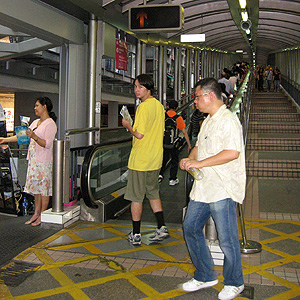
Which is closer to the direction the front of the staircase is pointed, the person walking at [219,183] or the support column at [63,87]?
the person walking

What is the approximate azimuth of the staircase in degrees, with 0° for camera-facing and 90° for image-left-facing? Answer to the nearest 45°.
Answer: approximately 0°

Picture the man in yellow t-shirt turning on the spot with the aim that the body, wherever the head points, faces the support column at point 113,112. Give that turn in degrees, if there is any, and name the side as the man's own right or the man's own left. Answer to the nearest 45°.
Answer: approximately 45° to the man's own right

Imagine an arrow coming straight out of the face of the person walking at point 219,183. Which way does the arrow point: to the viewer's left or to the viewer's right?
to the viewer's left

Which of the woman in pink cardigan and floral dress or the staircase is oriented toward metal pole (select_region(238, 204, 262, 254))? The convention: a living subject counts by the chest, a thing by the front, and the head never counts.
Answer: the staircase

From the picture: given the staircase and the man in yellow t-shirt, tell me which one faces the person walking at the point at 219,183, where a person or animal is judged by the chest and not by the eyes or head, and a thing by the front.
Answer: the staircase

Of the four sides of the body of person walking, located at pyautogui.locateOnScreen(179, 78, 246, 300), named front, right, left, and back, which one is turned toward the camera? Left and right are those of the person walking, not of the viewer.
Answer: left
